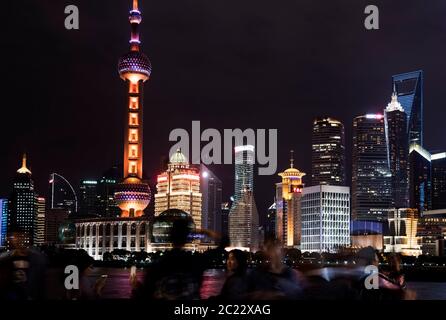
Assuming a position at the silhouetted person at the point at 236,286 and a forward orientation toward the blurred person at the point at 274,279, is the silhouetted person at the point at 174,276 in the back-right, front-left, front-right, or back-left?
back-right

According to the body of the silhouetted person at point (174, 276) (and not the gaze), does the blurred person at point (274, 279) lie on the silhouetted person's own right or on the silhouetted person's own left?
on the silhouetted person's own right

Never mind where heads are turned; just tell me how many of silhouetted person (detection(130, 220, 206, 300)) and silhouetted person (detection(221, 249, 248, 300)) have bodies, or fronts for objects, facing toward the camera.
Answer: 0

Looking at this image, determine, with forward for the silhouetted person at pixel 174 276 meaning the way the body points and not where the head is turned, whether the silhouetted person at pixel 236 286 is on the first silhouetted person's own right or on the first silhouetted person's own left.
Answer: on the first silhouetted person's own right

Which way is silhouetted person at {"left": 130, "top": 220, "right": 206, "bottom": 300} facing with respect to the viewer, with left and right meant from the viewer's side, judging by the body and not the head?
facing away from the viewer
